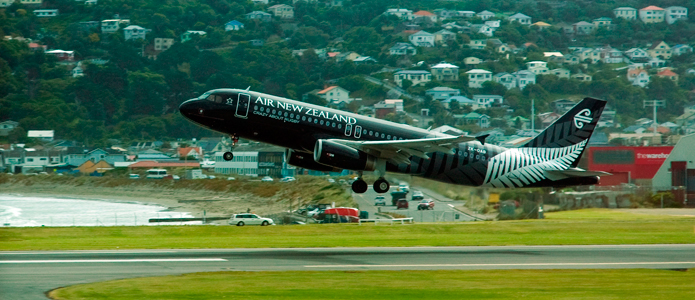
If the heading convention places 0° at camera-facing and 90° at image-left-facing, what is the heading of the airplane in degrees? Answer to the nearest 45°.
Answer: approximately 90°
